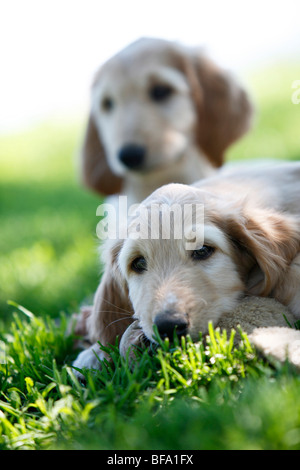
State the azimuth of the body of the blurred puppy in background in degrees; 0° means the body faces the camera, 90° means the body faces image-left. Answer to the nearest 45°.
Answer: approximately 45°

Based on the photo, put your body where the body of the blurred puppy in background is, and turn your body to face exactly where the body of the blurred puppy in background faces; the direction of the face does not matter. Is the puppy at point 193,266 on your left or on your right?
on your left

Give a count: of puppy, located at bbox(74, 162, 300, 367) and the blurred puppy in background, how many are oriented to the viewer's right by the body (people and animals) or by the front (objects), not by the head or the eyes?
0

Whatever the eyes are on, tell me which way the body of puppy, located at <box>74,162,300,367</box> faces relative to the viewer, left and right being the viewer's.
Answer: facing the viewer and to the left of the viewer

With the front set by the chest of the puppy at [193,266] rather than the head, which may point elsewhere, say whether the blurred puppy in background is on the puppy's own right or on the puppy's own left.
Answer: on the puppy's own right
